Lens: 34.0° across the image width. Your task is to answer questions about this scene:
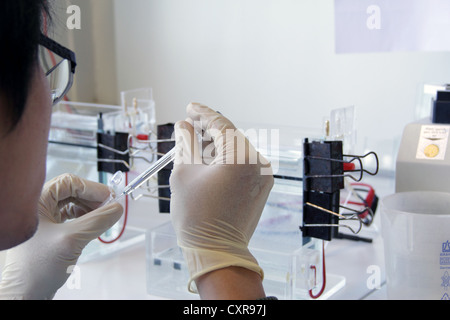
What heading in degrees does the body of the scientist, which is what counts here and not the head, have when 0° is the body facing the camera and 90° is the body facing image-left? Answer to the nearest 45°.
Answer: approximately 225°

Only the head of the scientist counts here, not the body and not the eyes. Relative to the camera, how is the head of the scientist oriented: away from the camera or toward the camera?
away from the camera

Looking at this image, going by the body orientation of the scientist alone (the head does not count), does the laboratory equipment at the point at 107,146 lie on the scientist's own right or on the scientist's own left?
on the scientist's own left
